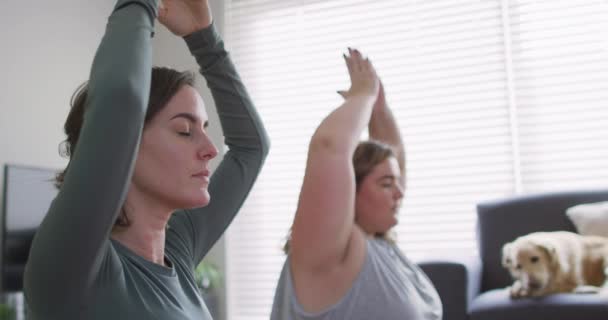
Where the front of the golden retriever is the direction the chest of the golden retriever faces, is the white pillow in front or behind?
behind

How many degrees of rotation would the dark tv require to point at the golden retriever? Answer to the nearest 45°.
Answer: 0° — it already faces it

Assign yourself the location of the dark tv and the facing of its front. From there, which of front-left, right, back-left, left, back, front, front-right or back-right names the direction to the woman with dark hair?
front-right

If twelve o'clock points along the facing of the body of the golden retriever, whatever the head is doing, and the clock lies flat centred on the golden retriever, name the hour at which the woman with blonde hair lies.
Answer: The woman with blonde hair is roughly at 11 o'clock from the golden retriever.

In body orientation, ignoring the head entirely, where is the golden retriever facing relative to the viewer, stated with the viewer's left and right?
facing the viewer and to the left of the viewer

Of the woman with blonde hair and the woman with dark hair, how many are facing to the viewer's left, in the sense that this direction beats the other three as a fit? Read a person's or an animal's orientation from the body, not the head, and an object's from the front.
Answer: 0

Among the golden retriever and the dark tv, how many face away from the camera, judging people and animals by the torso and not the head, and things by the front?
0

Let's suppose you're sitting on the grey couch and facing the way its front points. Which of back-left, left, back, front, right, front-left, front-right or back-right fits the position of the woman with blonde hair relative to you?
front

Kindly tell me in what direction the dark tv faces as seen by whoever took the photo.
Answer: facing the viewer and to the right of the viewer

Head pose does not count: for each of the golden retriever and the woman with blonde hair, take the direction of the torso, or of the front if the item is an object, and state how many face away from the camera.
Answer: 0
